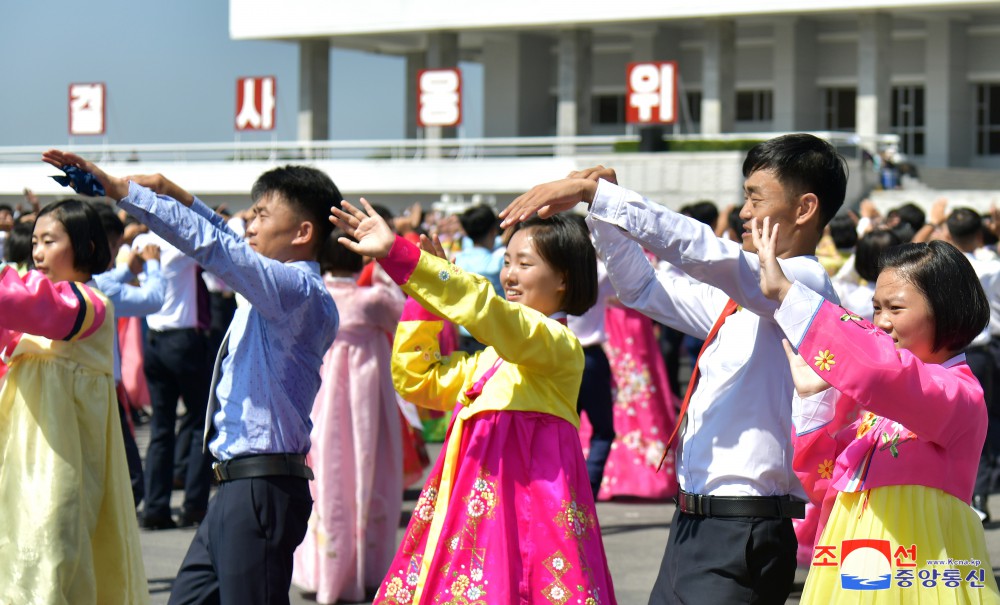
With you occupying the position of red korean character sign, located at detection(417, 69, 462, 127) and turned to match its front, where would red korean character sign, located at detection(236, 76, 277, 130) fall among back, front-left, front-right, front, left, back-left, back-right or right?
back-right

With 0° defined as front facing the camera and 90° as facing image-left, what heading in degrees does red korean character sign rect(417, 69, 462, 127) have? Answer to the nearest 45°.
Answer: approximately 0°

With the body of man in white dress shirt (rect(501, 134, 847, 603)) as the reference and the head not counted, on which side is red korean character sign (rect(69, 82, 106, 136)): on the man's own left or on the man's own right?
on the man's own right

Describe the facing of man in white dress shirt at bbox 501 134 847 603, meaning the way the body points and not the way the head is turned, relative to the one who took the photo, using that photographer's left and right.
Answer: facing to the left of the viewer

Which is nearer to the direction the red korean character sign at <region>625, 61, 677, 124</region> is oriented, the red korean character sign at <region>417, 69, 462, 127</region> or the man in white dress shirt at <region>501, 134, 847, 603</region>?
the man in white dress shirt

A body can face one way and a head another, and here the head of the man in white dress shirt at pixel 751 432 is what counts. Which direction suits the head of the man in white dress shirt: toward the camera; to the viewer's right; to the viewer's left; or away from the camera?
to the viewer's left

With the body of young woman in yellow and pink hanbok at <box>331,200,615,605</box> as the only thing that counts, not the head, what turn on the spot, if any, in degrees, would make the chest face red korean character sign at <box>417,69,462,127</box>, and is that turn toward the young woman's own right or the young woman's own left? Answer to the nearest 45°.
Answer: approximately 135° to the young woman's own right

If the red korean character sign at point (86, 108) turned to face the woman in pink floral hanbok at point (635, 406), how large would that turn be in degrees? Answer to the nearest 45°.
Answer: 0° — it already faces them

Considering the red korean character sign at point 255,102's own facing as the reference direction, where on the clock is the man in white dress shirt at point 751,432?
The man in white dress shirt is roughly at 12 o'clock from the red korean character sign.

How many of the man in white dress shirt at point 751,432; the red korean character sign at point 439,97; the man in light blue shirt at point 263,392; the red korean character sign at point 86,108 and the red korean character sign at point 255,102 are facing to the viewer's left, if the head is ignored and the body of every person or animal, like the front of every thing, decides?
2

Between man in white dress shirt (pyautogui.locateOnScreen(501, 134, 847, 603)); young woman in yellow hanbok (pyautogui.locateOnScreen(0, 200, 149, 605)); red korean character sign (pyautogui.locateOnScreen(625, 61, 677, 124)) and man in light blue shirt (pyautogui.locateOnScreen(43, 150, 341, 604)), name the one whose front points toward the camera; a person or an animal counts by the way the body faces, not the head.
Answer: the red korean character sign

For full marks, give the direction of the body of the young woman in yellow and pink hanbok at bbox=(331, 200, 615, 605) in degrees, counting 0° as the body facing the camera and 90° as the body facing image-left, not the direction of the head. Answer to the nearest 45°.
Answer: approximately 45°

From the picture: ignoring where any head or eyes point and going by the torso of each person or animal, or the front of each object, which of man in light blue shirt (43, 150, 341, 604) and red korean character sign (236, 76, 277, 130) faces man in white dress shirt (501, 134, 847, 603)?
the red korean character sign
